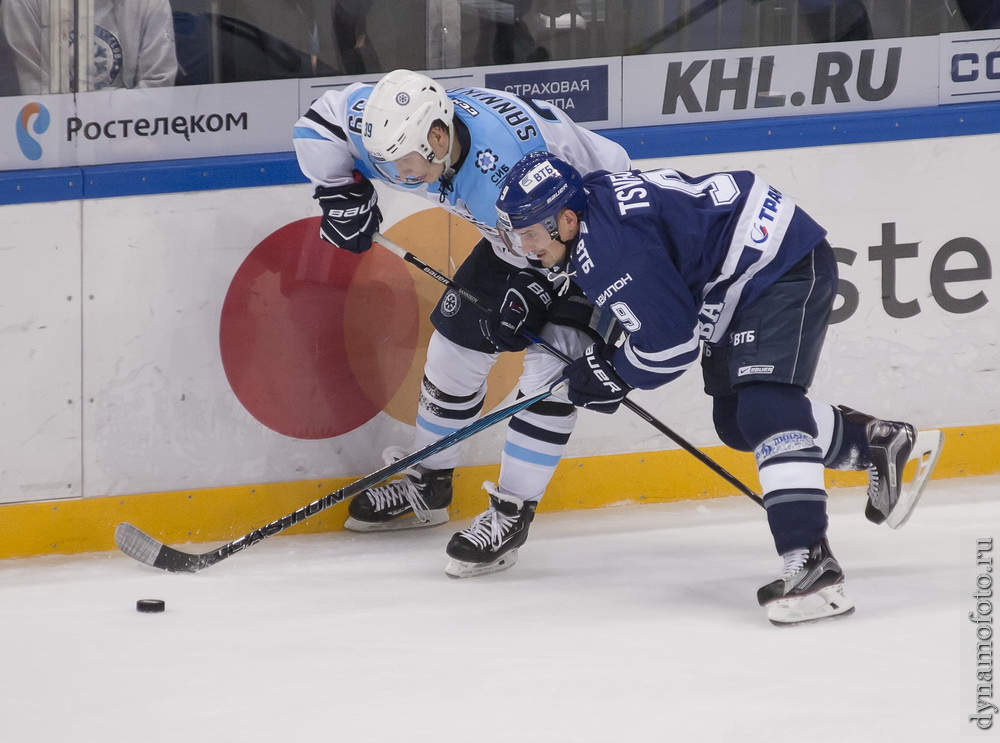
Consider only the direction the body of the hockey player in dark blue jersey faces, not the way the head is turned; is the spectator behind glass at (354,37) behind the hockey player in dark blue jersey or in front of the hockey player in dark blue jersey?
in front

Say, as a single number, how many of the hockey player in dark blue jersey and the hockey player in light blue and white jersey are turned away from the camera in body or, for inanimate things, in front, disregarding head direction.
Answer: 0

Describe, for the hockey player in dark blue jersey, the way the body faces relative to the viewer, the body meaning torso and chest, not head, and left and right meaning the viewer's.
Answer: facing to the left of the viewer

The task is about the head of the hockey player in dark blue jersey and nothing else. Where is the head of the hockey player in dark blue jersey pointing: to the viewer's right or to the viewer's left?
to the viewer's left
